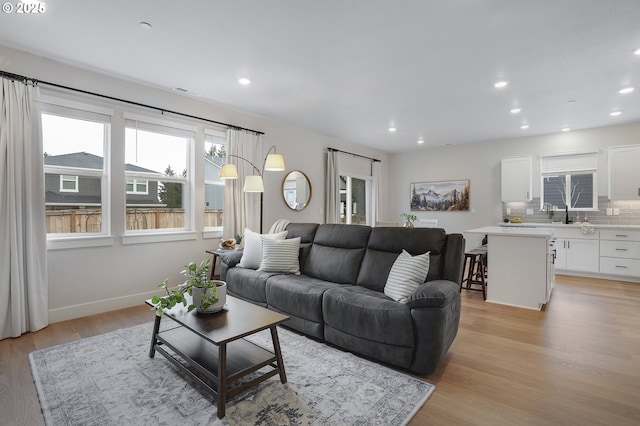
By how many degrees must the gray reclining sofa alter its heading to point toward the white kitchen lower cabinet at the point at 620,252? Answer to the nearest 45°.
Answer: approximately 180°

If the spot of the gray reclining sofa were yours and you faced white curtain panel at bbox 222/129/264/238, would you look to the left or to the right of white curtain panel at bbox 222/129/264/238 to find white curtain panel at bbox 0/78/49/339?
left

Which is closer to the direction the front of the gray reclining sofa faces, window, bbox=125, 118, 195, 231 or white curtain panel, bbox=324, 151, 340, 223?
the window

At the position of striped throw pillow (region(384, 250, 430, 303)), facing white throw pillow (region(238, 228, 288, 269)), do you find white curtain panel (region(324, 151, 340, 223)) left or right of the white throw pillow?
right

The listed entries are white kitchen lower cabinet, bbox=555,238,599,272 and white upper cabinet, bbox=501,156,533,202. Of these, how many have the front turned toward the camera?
2

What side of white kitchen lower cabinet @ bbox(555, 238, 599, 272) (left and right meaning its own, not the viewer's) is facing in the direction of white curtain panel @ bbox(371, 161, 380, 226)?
right

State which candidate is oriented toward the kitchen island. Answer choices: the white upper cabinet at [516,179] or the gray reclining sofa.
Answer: the white upper cabinet

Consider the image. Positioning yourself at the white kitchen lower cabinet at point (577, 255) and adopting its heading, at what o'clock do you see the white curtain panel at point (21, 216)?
The white curtain panel is roughly at 1 o'clock from the white kitchen lower cabinet.

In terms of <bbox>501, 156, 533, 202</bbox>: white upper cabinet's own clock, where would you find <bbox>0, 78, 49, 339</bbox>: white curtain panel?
The white curtain panel is roughly at 1 o'clock from the white upper cabinet.

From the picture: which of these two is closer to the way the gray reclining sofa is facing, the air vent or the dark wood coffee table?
the dark wood coffee table

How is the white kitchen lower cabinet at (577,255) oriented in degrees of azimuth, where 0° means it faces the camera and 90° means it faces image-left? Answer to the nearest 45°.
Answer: approximately 0°

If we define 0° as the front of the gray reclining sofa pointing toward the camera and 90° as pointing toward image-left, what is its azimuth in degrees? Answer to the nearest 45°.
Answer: approximately 45°
